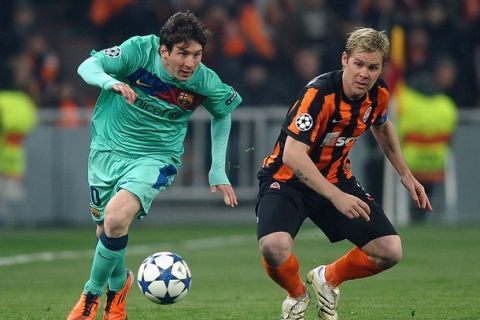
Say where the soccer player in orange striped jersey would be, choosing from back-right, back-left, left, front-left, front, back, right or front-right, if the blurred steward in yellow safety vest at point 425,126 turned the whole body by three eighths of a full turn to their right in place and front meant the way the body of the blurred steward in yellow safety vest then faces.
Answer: front-right

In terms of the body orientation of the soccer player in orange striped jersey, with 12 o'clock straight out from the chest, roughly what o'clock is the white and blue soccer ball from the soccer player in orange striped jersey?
The white and blue soccer ball is roughly at 4 o'clock from the soccer player in orange striped jersey.

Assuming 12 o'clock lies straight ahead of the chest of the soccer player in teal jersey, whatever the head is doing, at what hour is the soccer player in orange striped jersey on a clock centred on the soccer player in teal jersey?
The soccer player in orange striped jersey is roughly at 11 o'clock from the soccer player in teal jersey.

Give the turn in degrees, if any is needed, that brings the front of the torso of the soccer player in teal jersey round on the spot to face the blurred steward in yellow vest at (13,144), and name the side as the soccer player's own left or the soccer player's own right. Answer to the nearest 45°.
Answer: approximately 135° to the soccer player's own left

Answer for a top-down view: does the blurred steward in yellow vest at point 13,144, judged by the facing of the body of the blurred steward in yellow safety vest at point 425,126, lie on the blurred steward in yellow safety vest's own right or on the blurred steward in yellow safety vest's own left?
on the blurred steward in yellow safety vest's own left

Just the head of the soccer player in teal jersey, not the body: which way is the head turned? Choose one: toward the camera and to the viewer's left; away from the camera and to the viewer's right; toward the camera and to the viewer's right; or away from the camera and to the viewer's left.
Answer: toward the camera and to the viewer's right

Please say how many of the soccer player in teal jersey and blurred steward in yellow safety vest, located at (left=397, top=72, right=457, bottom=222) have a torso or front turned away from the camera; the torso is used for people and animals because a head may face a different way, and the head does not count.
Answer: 1

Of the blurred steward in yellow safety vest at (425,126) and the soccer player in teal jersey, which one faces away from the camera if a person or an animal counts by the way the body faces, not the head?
the blurred steward in yellow safety vest

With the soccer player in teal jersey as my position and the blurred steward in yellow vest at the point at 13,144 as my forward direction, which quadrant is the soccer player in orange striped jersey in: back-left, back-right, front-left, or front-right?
back-right

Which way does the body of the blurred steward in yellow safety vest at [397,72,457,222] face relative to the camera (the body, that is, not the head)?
away from the camera

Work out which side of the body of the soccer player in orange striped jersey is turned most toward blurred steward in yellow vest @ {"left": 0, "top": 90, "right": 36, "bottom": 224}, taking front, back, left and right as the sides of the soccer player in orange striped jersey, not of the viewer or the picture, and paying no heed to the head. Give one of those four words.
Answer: back

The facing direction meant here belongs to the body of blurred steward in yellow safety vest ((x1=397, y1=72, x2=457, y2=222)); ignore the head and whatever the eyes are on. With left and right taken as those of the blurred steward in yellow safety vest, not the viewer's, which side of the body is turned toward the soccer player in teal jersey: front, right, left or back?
back
